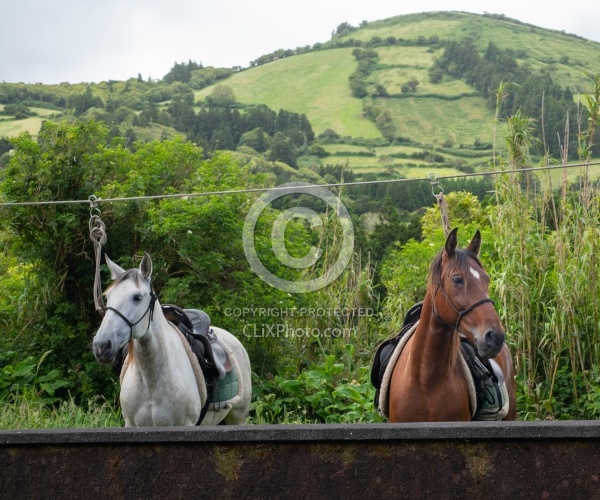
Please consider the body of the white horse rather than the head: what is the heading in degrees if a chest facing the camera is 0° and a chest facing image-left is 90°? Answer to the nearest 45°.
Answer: approximately 45°

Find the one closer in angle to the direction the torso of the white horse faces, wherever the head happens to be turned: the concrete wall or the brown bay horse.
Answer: the concrete wall

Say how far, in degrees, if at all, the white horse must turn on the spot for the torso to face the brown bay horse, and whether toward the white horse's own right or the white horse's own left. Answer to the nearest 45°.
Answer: approximately 135° to the white horse's own left
